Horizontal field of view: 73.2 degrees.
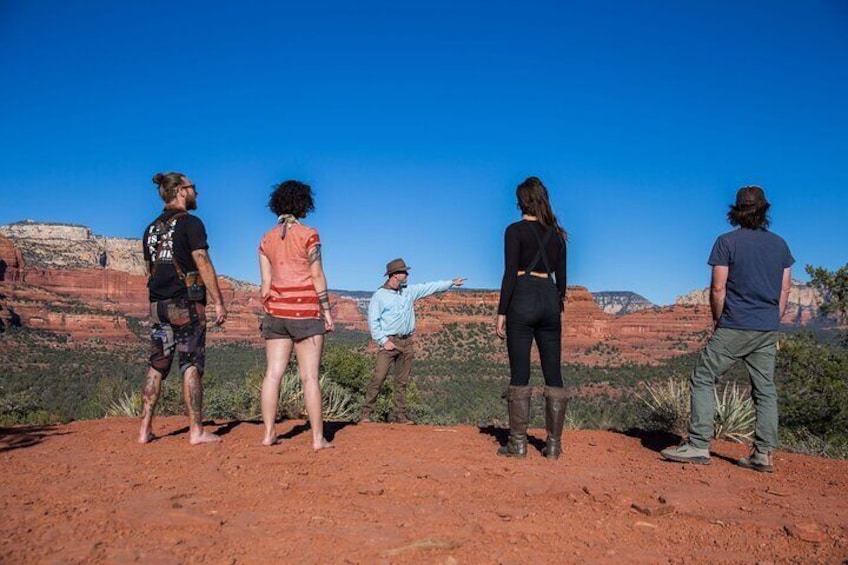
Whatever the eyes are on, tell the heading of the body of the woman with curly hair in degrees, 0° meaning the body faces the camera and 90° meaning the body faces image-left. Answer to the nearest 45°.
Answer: approximately 180°

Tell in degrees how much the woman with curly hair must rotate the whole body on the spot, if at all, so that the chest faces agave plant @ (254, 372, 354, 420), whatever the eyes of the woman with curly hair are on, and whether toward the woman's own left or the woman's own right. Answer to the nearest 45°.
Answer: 0° — they already face it

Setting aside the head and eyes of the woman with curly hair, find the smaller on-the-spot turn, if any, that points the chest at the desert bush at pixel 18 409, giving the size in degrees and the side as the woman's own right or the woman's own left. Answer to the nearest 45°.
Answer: approximately 45° to the woman's own left

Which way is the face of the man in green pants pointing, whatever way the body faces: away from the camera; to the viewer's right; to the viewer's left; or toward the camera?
away from the camera

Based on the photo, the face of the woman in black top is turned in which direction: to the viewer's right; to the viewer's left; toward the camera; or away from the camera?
away from the camera

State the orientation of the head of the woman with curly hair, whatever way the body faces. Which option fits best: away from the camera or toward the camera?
away from the camera

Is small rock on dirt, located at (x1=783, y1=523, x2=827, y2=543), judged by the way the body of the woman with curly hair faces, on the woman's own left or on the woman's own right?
on the woman's own right

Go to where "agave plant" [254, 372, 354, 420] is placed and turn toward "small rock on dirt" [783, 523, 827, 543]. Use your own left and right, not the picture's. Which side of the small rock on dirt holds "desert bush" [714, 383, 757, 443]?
left

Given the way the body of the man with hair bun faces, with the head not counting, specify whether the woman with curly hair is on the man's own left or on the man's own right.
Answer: on the man's own right

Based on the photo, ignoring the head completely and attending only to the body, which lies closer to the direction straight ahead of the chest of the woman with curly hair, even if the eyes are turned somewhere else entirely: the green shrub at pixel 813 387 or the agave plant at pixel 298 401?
the agave plant

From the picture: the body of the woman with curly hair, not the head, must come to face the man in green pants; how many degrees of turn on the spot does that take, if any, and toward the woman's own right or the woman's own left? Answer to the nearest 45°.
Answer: approximately 90° to the woman's own right

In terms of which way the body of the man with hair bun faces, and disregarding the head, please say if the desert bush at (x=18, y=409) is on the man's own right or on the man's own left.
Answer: on the man's own left

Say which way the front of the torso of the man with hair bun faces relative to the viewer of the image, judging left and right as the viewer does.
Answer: facing away from the viewer and to the right of the viewer

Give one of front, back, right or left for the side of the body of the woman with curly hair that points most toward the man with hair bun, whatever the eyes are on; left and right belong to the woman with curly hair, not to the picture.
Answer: left

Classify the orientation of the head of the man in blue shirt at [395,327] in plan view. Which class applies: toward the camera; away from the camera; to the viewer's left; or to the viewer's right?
to the viewer's right
